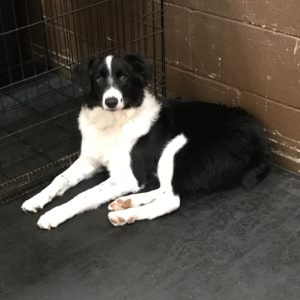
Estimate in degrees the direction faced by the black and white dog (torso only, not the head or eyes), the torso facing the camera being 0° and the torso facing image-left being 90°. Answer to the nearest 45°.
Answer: approximately 45°
